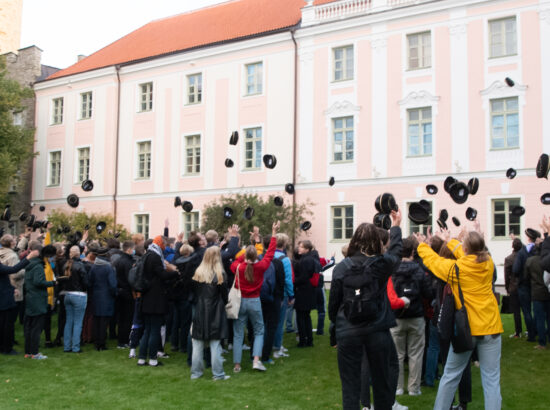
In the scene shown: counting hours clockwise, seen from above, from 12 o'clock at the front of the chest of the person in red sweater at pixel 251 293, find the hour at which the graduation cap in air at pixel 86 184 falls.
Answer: The graduation cap in air is roughly at 11 o'clock from the person in red sweater.

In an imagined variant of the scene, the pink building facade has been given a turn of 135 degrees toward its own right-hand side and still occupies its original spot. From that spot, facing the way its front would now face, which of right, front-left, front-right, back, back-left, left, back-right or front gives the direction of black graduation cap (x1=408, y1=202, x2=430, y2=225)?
back

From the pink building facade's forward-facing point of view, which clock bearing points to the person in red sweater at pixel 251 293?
The person in red sweater is roughly at 11 o'clock from the pink building facade.

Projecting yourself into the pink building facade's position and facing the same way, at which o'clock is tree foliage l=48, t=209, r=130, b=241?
The tree foliage is roughly at 2 o'clock from the pink building facade.

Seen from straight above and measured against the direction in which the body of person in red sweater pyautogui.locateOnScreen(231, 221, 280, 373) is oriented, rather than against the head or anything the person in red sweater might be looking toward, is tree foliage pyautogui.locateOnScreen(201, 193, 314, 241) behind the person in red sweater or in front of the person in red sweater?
in front

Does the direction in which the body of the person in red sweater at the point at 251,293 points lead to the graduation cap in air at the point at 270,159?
yes

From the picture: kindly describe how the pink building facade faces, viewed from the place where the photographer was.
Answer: facing the viewer and to the left of the viewer

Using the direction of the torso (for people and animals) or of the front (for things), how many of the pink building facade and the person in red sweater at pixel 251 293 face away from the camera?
1

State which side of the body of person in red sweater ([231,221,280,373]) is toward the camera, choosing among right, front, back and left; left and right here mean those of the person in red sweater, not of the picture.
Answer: back
